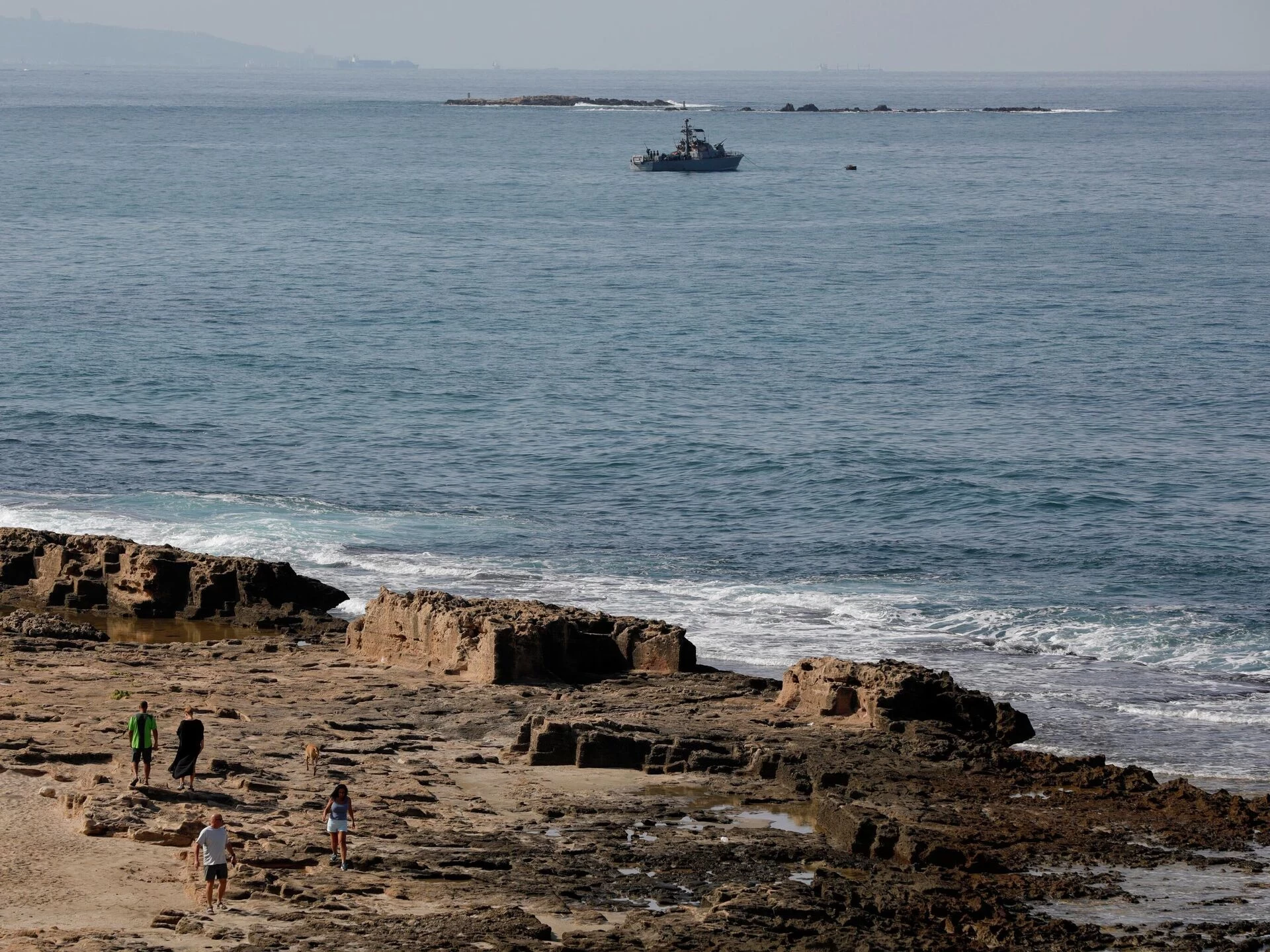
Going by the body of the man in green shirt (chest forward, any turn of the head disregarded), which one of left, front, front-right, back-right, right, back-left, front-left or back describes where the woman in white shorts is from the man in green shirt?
back-right

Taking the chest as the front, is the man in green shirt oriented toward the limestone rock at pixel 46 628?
yes

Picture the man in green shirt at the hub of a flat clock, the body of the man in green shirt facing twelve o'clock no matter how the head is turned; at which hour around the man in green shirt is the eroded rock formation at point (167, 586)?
The eroded rock formation is roughly at 12 o'clock from the man in green shirt.

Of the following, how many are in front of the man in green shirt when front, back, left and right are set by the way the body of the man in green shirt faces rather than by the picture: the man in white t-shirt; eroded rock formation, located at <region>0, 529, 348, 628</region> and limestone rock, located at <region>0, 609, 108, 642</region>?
2

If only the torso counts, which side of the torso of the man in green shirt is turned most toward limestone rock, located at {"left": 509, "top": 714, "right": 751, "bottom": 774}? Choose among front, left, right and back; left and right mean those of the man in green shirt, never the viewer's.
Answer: right

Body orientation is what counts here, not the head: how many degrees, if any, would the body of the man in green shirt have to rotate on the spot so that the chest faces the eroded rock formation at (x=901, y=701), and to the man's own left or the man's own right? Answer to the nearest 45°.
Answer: approximately 90° to the man's own right

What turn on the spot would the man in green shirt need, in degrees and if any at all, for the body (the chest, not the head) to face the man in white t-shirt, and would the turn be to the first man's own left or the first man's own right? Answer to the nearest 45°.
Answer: approximately 180°

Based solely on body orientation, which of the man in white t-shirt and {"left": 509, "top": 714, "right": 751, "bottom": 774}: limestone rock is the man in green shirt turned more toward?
the limestone rock

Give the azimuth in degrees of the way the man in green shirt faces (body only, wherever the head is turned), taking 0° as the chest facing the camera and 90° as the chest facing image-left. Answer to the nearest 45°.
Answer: approximately 180°

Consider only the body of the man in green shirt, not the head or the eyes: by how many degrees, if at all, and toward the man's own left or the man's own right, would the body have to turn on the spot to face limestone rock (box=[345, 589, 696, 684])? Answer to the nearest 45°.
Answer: approximately 45° to the man's own right

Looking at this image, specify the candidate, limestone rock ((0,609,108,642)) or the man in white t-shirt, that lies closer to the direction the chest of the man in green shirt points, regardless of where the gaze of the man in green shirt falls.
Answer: the limestone rock
